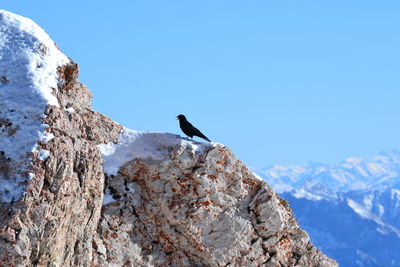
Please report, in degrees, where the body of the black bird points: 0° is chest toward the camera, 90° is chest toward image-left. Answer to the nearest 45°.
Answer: approximately 90°
